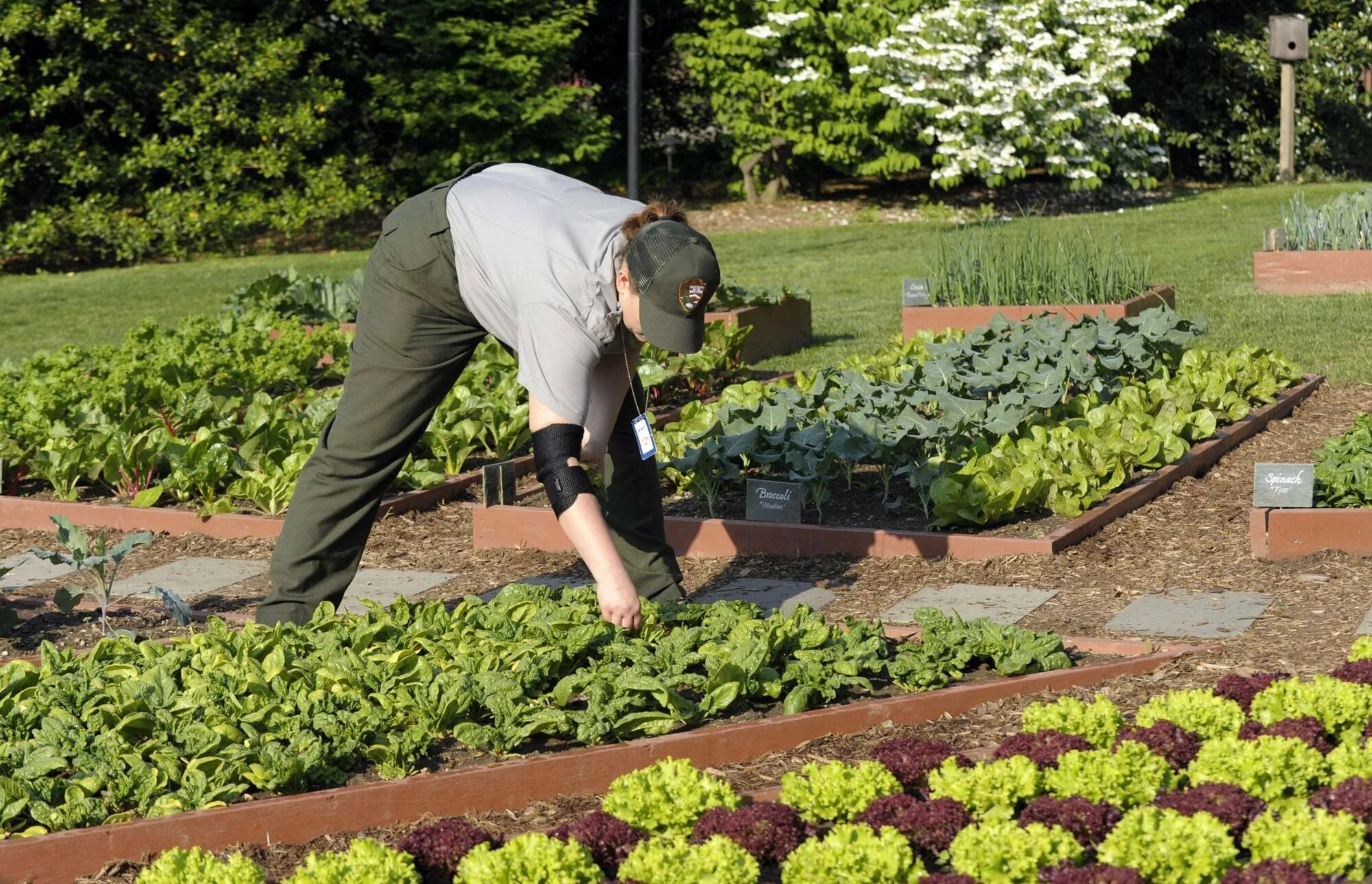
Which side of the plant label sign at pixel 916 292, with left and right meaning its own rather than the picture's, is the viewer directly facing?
front

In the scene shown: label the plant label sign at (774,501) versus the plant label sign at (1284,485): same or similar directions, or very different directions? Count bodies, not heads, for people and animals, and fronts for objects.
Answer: same or similar directions

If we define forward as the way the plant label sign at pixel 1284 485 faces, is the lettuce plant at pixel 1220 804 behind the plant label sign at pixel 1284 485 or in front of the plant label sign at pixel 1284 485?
in front

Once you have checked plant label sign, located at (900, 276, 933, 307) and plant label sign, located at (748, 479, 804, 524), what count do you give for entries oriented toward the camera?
2

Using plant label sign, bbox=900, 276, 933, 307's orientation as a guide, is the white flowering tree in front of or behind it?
behind

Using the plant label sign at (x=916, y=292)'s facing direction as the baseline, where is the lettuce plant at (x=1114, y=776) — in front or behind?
in front

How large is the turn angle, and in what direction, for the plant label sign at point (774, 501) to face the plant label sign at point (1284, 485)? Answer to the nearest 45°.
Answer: approximately 90° to its left

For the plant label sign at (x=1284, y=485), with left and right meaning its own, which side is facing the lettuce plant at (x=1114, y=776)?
front

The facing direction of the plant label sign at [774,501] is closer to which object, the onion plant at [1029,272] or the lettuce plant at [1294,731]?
the lettuce plant

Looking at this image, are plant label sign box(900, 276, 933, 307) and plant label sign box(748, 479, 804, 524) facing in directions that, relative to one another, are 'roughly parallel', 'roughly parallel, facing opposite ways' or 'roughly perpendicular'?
roughly parallel

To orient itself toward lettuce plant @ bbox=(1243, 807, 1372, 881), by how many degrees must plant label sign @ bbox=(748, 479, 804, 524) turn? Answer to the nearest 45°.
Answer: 0° — it already faces it

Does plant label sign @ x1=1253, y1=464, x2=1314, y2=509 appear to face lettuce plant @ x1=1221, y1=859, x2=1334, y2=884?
yes

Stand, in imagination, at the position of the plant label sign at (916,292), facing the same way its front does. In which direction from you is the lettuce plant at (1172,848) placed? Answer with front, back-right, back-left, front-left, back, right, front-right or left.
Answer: front

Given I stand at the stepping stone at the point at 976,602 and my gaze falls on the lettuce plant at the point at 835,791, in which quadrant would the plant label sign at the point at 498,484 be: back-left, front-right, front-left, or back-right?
back-right

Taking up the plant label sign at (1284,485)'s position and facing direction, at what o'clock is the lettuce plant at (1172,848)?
The lettuce plant is roughly at 12 o'clock from the plant label sign.

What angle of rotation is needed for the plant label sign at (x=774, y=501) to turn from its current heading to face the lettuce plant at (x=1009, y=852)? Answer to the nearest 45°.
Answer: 0° — it already faces it

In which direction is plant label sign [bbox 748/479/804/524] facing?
toward the camera

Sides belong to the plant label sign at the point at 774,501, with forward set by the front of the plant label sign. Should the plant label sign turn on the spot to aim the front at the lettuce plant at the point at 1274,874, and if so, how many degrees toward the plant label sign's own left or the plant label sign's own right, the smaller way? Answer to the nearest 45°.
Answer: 0° — it already faces it

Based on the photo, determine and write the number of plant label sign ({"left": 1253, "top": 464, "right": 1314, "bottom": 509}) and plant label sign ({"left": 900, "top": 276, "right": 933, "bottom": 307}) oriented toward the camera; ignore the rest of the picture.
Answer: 2
